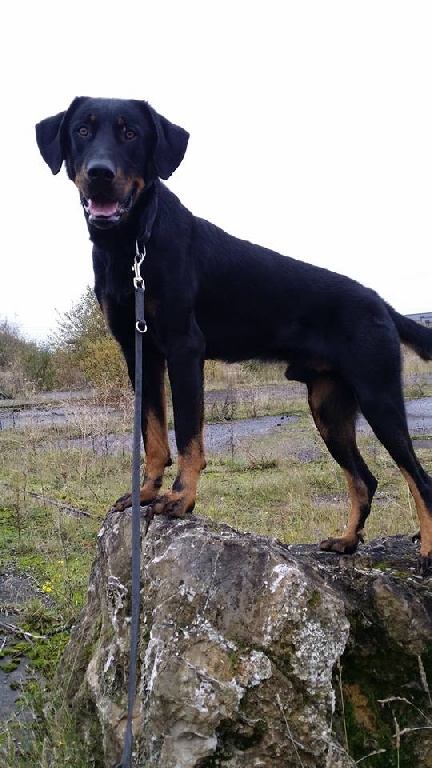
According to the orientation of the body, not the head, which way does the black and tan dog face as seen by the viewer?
to the viewer's left
